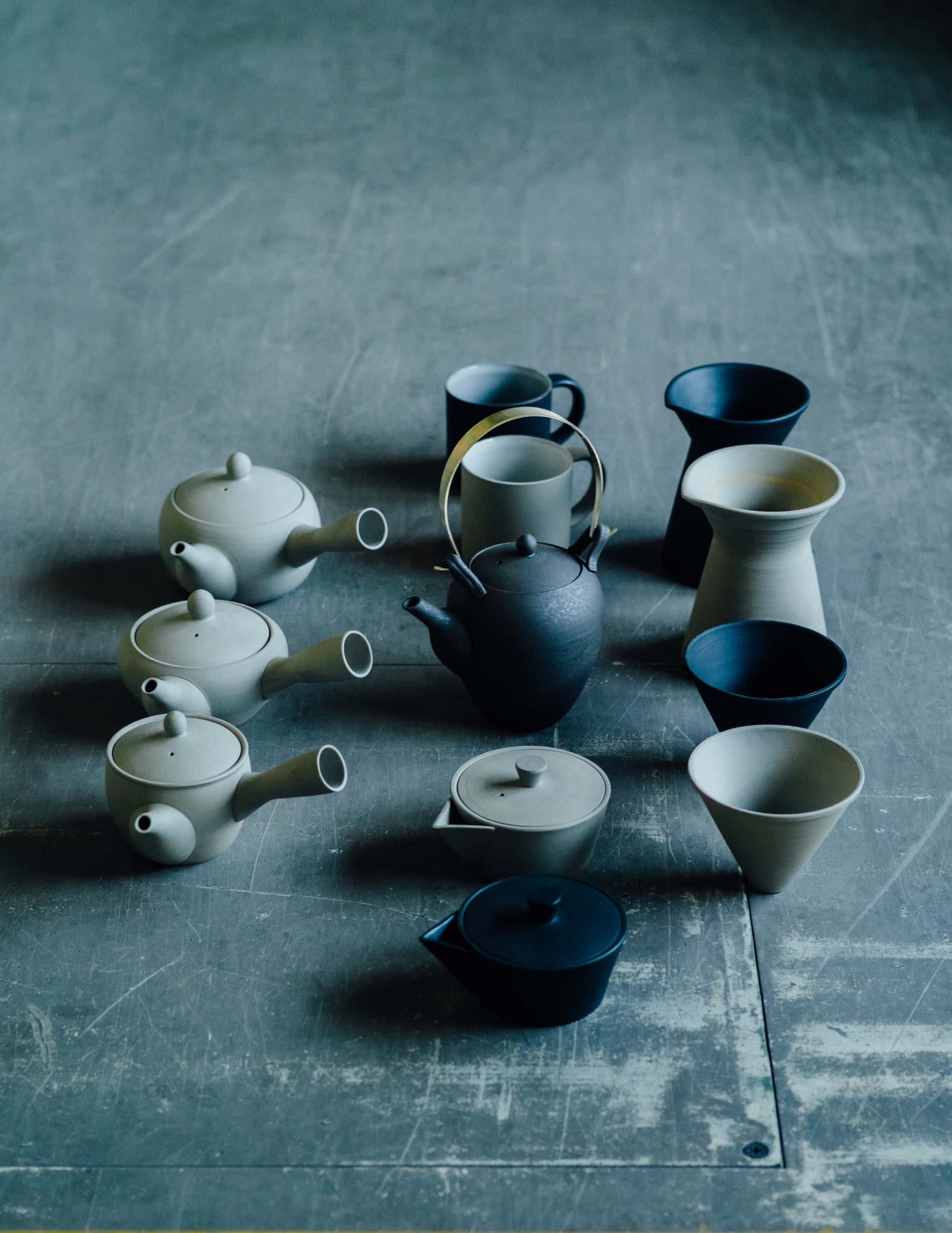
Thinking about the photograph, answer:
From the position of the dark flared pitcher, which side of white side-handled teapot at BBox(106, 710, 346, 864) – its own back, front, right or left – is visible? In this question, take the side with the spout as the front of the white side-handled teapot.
back

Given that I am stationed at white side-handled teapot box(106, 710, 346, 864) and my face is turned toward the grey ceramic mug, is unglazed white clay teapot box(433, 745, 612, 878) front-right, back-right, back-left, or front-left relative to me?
front-right

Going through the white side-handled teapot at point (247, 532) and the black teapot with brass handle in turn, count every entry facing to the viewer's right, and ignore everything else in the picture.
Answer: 0

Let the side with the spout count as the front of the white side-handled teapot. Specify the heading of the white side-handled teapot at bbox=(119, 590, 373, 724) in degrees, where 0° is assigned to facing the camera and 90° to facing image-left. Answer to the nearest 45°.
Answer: approximately 45°

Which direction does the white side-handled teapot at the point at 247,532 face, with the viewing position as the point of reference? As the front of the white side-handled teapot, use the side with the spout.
facing the viewer and to the left of the viewer

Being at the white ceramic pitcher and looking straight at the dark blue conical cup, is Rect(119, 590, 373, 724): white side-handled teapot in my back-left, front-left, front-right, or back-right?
front-right

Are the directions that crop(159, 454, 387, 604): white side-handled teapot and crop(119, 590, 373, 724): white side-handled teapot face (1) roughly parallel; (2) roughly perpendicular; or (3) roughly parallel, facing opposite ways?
roughly parallel

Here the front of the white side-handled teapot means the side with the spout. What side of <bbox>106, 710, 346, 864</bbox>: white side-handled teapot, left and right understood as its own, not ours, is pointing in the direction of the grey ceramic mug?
back

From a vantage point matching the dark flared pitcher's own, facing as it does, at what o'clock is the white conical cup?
The white conical cup is roughly at 10 o'clock from the dark flared pitcher.

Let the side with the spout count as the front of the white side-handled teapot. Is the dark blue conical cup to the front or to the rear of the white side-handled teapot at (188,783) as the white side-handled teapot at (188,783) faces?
to the rear
